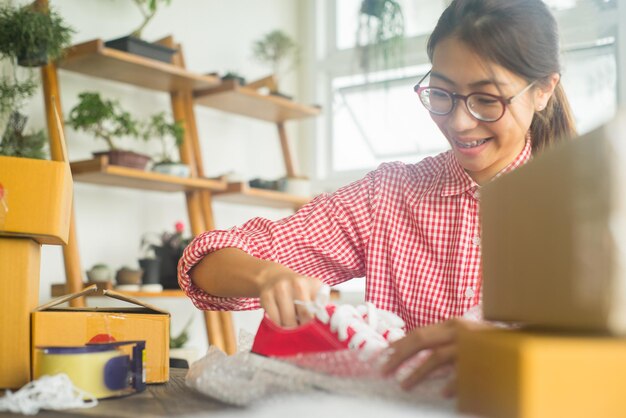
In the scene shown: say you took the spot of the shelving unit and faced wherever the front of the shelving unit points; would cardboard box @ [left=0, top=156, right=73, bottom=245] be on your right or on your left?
on your right

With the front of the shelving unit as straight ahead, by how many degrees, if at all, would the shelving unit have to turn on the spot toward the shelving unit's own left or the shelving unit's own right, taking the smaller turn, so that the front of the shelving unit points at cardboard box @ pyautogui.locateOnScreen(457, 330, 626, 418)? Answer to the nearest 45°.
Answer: approximately 45° to the shelving unit's own right

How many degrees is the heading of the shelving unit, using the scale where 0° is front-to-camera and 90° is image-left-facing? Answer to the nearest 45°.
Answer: approximately 315°

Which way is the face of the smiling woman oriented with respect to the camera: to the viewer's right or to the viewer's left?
to the viewer's left

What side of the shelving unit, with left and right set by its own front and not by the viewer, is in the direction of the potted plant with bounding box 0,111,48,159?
right
